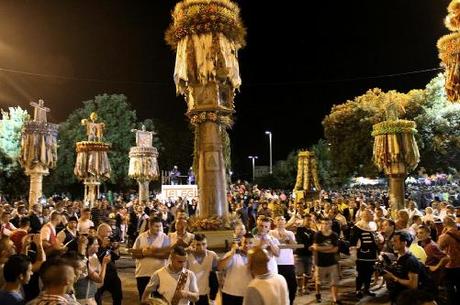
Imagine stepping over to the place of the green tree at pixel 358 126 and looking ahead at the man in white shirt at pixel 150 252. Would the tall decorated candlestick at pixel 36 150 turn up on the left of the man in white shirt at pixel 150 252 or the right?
right

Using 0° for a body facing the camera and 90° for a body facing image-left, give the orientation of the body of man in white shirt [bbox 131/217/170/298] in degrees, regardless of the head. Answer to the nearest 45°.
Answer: approximately 315°

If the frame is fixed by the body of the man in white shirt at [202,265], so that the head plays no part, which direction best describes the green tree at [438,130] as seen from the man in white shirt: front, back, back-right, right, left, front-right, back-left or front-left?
back-left

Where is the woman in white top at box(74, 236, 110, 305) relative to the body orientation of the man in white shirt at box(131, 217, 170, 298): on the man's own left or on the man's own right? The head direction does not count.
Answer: on the man's own right

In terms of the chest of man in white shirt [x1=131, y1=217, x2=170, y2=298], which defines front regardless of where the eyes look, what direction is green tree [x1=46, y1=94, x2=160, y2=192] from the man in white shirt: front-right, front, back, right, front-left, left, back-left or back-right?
back-left

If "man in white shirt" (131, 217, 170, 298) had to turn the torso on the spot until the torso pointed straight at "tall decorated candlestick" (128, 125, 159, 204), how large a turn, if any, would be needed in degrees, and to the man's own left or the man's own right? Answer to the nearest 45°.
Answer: approximately 135° to the man's own left

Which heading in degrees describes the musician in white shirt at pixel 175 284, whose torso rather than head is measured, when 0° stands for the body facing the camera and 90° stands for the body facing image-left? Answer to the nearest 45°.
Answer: approximately 315°

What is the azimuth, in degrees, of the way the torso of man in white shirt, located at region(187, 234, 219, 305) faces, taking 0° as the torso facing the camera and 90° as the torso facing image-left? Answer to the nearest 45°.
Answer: approximately 0°

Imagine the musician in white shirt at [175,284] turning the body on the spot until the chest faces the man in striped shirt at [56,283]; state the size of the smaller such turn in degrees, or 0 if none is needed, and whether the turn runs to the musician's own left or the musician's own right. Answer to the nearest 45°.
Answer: approximately 90° to the musician's own right
